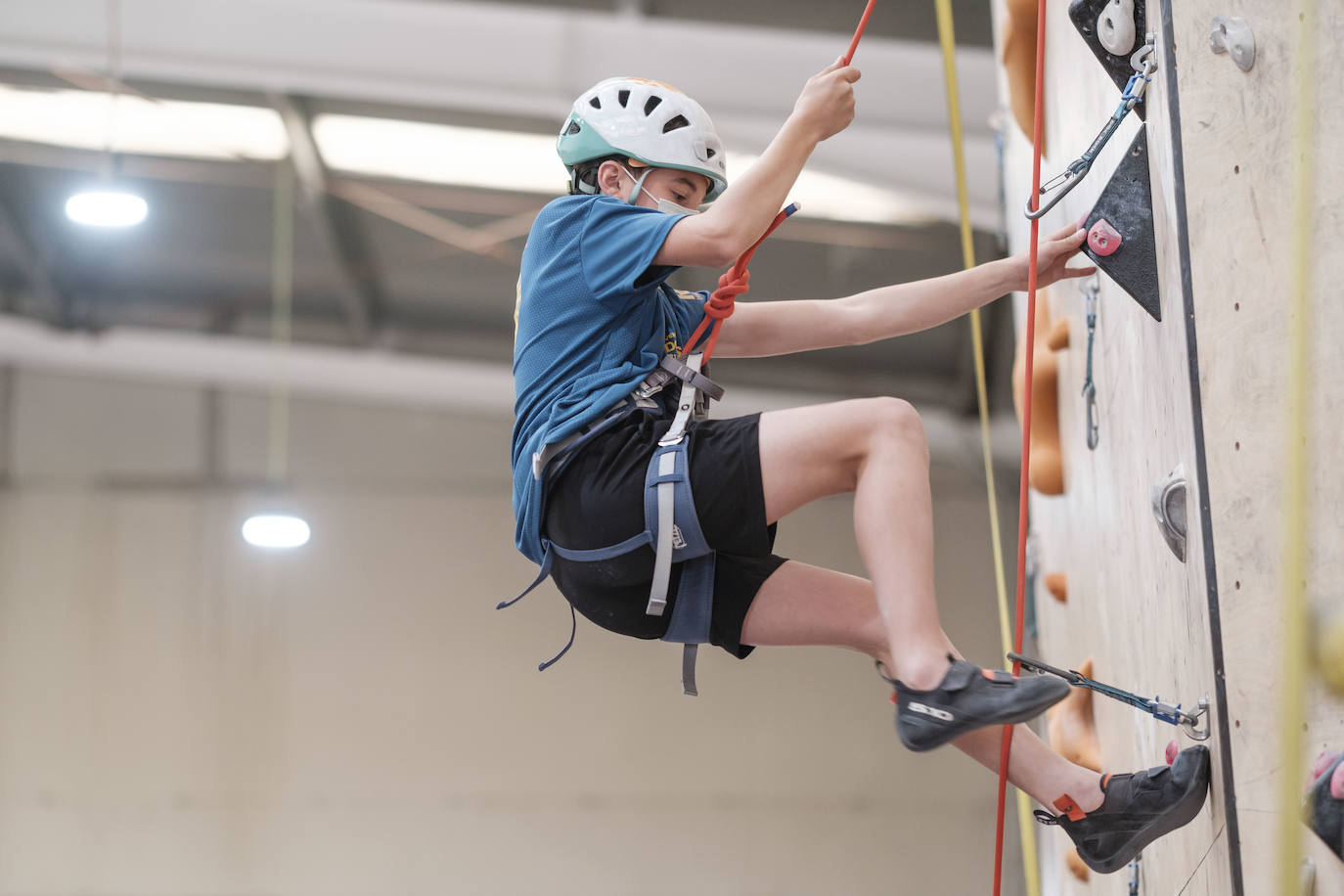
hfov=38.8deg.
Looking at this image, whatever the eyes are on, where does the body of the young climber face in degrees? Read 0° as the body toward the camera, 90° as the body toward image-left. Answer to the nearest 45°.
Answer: approximately 270°

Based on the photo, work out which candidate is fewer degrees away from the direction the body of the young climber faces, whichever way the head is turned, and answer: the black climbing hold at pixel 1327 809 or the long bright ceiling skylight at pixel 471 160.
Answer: the black climbing hold

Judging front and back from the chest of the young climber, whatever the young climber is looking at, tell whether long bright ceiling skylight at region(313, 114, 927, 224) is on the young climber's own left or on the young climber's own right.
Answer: on the young climber's own left
